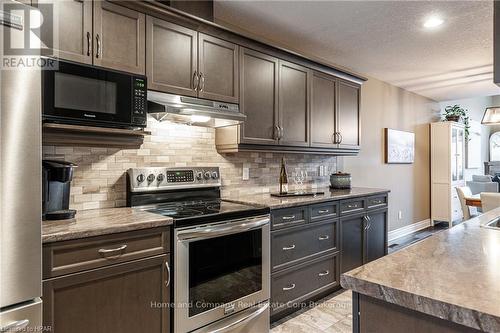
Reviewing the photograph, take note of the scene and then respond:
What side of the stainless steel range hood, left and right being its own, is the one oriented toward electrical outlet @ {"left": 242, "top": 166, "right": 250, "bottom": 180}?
left

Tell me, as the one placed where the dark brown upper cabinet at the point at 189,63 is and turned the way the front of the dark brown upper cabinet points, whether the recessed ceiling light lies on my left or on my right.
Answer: on my left

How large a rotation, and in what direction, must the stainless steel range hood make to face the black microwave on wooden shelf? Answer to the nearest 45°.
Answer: approximately 90° to its right

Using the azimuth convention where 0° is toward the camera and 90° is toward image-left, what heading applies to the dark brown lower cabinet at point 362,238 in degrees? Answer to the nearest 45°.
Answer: approximately 315°

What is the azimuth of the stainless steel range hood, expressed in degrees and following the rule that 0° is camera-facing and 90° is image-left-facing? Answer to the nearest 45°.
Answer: approximately 315°

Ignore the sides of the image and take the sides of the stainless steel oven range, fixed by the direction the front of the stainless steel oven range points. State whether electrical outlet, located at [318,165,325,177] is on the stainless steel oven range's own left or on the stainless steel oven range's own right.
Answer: on the stainless steel oven range's own left
